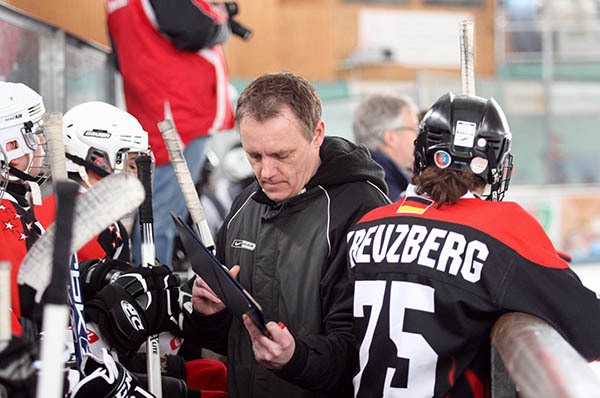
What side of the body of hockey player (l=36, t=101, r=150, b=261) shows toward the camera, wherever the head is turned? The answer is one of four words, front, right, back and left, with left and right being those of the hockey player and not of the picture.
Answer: right

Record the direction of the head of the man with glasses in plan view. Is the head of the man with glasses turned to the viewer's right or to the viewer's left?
to the viewer's right

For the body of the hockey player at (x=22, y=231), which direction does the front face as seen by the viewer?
to the viewer's right

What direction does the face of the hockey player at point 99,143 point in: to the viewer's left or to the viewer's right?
to the viewer's right

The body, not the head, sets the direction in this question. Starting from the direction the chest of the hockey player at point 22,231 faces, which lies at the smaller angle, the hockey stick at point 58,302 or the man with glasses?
the man with glasses

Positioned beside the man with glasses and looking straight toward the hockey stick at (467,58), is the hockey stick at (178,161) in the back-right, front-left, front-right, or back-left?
front-right

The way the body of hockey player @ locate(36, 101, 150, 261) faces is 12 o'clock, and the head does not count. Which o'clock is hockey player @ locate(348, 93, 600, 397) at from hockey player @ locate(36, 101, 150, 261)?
hockey player @ locate(348, 93, 600, 397) is roughly at 2 o'clock from hockey player @ locate(36, 101, 150, 261).
